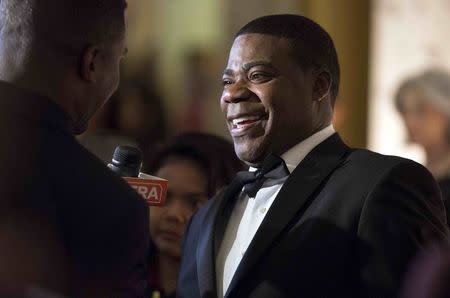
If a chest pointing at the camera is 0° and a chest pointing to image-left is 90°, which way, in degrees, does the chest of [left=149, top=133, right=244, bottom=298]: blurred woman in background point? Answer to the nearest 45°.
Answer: approximately 45°

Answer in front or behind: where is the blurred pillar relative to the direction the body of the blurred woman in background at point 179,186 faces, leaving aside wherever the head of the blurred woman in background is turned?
behind

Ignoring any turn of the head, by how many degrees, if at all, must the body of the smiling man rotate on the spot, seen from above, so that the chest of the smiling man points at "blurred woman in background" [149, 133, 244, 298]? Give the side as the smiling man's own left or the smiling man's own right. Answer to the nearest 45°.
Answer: approximately 90° to the smiling man's own right

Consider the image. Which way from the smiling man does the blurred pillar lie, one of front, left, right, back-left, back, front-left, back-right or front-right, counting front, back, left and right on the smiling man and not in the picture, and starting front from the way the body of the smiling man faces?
back-right

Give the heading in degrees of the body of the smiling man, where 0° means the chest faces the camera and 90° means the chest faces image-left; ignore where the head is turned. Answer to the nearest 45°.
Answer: approximately 45°

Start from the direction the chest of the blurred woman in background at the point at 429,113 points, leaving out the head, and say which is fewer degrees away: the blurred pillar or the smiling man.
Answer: the smiling man
